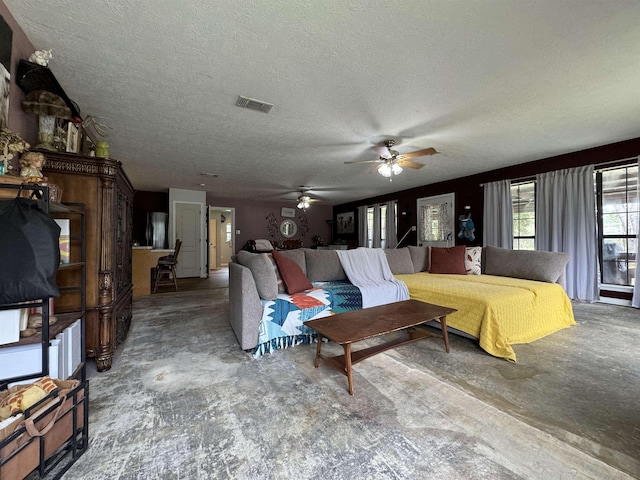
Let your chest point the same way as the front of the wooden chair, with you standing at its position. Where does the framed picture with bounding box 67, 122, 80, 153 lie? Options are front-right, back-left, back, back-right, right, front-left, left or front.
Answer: left

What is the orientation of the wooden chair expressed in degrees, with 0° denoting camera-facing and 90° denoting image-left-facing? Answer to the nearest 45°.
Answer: approximately 90°

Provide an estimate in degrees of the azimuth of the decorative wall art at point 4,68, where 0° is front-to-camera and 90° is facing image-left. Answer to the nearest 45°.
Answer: approximately 270°

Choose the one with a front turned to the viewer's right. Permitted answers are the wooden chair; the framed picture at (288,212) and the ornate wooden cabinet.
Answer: the ornate wooden cabinet

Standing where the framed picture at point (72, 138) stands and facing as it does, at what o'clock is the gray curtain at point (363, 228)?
The gray curtain is roughly at 10 o'clock from the framed picture.

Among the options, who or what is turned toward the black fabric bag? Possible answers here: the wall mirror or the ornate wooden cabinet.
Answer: the wall mirror

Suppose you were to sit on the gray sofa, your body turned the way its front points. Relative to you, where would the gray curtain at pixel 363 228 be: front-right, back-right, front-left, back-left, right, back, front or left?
back

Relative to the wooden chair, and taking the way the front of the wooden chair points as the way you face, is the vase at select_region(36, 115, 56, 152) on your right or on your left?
on your left

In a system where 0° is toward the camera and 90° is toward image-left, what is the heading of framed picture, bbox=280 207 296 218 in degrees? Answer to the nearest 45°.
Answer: approximately 0°

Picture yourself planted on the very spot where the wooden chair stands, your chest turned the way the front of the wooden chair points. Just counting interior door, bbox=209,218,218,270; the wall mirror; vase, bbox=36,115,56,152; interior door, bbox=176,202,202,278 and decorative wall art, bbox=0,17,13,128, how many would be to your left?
2

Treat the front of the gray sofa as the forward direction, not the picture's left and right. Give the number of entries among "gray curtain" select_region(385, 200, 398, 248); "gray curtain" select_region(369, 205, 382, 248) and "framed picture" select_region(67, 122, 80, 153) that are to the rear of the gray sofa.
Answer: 2

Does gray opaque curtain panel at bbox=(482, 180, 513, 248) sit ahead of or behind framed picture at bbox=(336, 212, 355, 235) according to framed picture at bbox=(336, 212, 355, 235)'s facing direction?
ahead

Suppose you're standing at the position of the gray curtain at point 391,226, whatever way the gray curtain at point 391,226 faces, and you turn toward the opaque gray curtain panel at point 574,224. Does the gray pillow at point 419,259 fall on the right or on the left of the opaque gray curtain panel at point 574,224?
right
